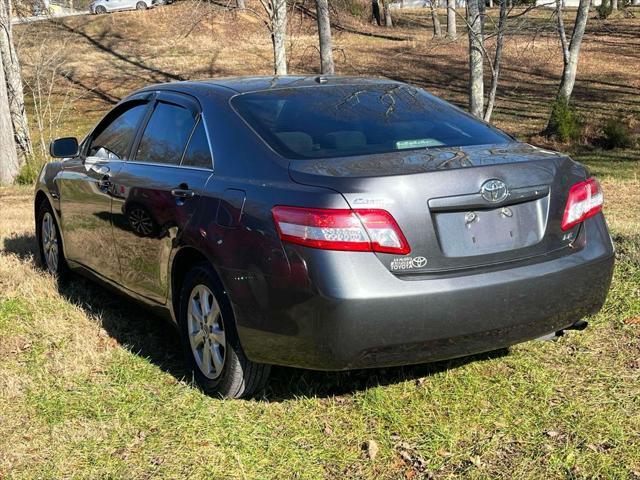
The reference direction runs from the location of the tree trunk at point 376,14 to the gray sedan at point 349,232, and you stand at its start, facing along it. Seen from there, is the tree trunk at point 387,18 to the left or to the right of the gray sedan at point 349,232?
left

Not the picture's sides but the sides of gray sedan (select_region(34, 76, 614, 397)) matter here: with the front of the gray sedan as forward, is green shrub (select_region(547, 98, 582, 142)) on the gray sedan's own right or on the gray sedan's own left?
on the gray sedan's own right

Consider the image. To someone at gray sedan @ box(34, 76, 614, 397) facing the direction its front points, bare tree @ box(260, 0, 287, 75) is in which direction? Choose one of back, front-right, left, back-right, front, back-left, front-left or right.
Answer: front-right

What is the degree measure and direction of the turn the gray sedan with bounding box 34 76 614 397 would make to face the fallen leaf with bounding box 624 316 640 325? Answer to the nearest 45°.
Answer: approximately 90° to its right

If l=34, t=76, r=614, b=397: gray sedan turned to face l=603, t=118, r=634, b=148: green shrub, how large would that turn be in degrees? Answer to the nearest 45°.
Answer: approximately 90° to its right

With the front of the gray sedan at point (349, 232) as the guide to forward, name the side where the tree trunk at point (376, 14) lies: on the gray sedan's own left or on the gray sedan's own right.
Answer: on the gray sedan's own right

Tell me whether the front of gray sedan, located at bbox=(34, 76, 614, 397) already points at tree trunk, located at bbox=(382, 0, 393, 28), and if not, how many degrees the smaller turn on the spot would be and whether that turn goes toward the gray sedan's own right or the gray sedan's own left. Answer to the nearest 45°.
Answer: approximately 45° to the gray sedan's own right

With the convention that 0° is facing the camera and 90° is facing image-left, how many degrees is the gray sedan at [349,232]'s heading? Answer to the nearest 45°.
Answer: approximately 135°

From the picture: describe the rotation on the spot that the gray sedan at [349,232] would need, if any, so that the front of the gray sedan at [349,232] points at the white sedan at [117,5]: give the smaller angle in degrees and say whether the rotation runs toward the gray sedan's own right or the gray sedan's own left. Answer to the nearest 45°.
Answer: approximately 45° to the gray sedan's own right
